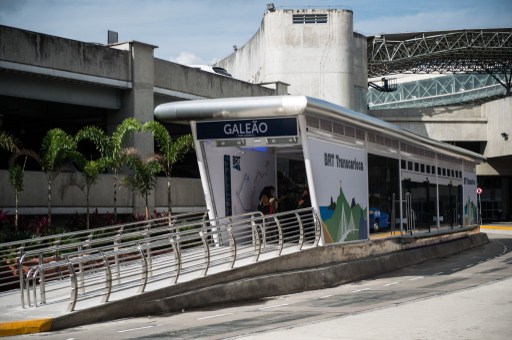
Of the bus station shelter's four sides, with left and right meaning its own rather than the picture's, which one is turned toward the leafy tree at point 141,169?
right

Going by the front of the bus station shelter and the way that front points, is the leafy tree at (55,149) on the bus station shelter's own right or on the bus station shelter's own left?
on the bus station shelter's own right

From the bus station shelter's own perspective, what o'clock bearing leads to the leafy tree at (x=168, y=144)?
The leafy tree is roughly at 3 o'clock from the bus station shelter.

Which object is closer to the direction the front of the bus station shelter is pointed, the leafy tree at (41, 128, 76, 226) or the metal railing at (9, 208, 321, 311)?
the metal railing

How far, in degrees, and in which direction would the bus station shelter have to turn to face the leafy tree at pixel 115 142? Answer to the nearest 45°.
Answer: approximately 90° to its right

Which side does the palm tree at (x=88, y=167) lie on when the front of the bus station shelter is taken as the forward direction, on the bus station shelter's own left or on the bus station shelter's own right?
on the bus station shelter's own right
